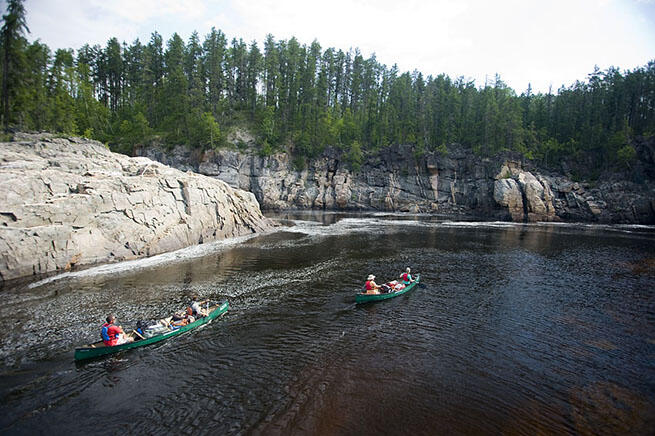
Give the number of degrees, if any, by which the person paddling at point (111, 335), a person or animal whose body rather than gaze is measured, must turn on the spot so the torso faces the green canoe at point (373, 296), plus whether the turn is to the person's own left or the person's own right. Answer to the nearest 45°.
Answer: approximately 45° to the person's own right

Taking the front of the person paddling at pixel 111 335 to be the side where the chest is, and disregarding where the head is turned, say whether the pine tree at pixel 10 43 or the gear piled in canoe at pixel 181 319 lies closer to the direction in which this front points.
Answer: the gear piled in canoe

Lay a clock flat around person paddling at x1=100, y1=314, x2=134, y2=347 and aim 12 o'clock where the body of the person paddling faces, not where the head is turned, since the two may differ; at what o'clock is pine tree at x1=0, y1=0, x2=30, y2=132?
The pine tree is roughly at 10 o'clock from the person paddling.

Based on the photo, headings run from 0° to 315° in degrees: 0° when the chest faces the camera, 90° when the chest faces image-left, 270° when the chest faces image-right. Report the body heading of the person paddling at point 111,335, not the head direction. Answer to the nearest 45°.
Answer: approximately 225°

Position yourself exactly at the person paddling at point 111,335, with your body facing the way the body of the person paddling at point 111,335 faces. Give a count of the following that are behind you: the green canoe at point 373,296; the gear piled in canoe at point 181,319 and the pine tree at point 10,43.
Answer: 0

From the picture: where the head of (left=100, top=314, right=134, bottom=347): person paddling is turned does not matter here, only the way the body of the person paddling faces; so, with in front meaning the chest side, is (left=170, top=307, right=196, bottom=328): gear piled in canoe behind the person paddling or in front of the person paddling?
in front
